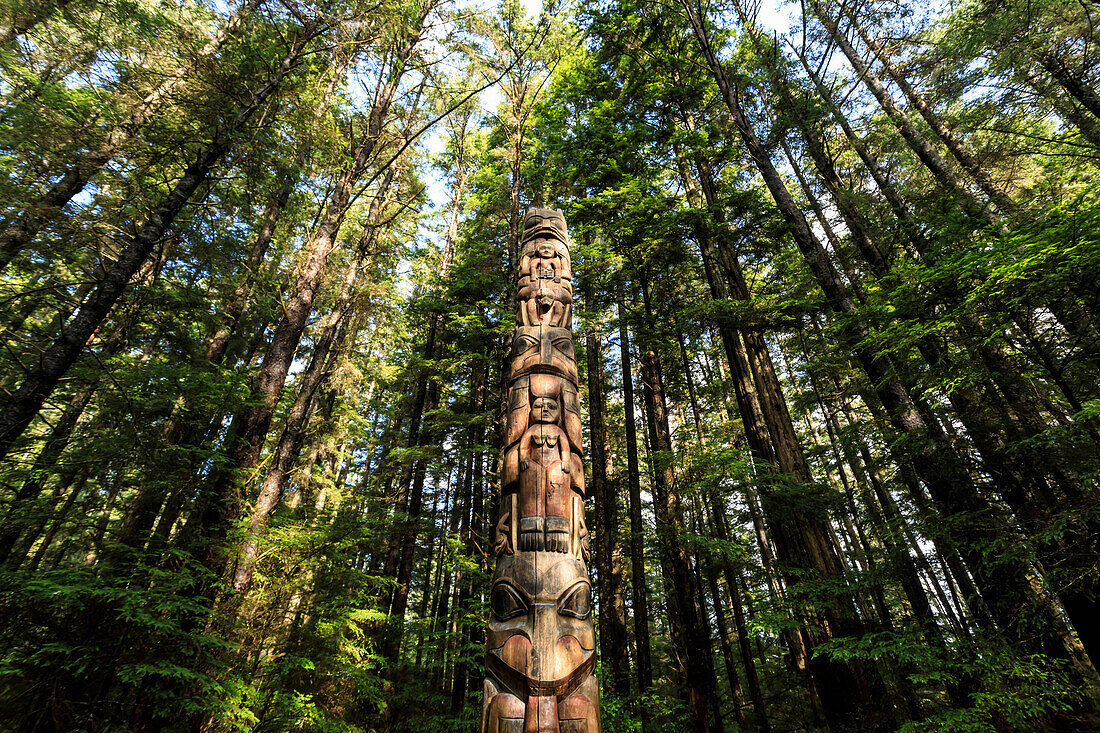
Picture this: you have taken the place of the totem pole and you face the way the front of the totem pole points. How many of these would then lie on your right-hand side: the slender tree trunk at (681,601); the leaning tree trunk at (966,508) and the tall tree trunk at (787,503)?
0

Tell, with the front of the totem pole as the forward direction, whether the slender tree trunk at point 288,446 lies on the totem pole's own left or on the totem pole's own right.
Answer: on the totem pole's own right

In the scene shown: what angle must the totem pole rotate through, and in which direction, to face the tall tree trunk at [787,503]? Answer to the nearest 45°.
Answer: approximately 135° to its left

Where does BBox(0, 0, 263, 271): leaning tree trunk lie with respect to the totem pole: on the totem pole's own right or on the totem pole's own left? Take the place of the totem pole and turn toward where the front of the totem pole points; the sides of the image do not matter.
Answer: on the totem pole's own right

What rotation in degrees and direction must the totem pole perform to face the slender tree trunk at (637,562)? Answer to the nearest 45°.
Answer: approximately 180°

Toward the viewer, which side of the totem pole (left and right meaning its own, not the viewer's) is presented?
front

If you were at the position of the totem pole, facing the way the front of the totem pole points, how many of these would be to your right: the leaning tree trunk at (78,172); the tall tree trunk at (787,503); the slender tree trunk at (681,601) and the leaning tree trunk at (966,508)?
1

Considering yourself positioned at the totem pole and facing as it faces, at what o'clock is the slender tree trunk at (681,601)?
The slender tree trunk is roughly at 7 o'clock from the totem pole.

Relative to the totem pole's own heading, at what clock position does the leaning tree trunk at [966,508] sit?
The leaning tree trunk is roughly at 9 o'clock from the totem pole.

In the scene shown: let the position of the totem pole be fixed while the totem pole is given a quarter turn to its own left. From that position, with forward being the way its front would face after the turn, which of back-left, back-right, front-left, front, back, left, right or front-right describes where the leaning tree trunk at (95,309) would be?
back

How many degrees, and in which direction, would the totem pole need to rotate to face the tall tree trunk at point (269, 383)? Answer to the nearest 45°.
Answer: approximately 90° to its right

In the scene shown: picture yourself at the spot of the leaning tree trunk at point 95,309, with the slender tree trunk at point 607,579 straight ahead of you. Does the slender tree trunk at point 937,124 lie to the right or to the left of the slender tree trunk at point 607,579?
right

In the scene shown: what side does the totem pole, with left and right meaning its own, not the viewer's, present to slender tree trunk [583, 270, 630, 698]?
back
